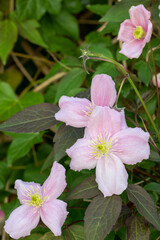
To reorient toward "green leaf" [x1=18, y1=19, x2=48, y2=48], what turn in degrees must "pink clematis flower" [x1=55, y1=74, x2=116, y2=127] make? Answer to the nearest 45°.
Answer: approximately 180°

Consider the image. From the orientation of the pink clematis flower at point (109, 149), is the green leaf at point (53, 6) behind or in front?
behind

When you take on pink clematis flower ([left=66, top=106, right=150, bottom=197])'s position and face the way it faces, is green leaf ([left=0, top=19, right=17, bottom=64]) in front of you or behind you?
behind

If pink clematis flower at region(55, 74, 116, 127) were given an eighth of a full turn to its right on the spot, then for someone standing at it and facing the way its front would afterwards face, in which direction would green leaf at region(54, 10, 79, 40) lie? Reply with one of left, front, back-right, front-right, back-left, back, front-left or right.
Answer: back-right

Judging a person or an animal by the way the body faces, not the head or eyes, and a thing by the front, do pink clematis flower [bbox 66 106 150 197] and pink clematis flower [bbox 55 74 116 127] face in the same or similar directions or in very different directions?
same or similar directions

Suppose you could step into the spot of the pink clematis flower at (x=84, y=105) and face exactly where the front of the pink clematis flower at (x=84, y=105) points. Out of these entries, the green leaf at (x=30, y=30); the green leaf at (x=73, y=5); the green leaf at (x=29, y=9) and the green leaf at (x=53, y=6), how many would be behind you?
4

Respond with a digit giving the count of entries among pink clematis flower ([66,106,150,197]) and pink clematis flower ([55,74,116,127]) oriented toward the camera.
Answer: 2

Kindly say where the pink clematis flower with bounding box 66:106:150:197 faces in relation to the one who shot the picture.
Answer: facing the viewer

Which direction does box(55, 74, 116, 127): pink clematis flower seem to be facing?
toward the camera
